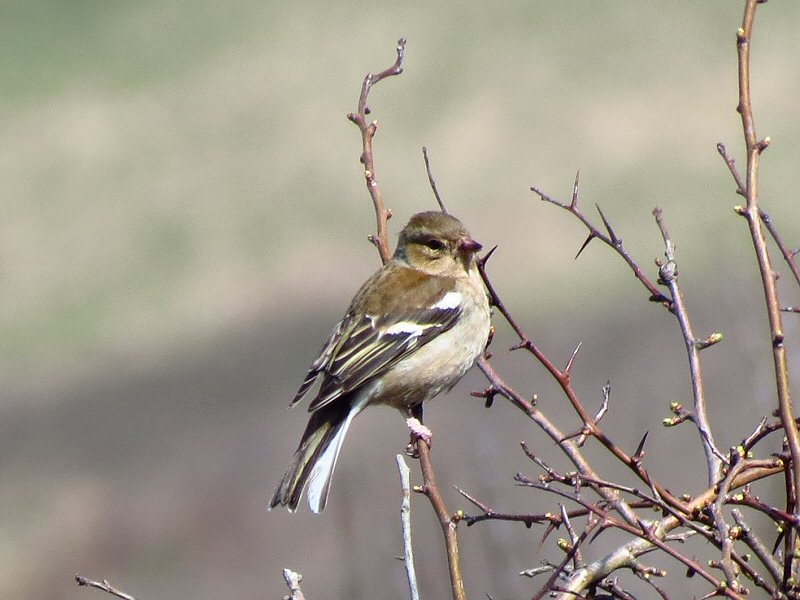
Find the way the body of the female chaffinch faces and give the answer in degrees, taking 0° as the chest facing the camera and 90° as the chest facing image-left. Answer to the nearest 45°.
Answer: approximately 270°

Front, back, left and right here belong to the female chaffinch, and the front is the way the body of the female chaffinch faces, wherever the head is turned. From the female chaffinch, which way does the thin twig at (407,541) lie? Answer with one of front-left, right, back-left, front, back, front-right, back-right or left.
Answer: right
